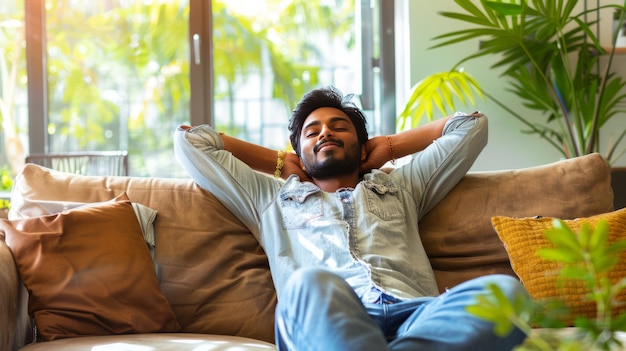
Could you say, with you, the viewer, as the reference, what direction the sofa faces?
facing the viewer

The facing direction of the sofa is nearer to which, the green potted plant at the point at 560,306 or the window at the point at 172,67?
the green potted plant

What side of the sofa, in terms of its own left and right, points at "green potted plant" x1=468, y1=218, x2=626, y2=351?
front

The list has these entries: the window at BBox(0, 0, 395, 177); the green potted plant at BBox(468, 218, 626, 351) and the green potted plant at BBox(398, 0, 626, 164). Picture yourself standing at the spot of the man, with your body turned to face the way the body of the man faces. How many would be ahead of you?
1

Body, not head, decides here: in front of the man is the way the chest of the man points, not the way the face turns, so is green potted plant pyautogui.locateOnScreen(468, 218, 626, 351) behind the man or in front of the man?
in front

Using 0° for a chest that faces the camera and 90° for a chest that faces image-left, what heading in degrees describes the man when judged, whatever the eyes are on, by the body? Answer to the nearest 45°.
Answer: approximately 0°

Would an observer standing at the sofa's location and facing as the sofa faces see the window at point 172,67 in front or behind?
behind
